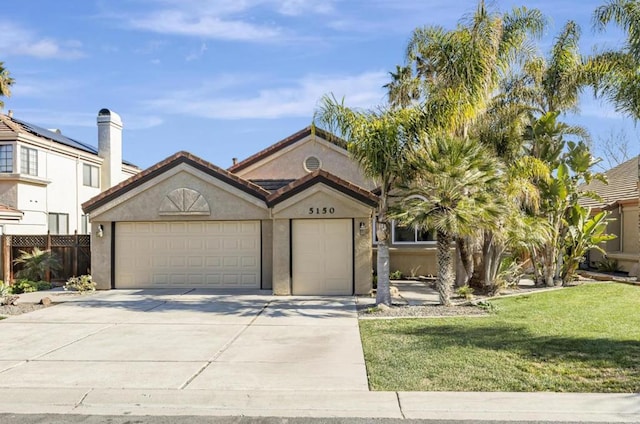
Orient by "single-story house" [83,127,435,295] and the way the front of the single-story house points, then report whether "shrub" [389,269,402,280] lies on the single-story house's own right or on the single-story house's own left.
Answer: on the single-story house's own left

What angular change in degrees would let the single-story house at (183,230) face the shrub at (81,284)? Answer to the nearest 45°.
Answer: approximately 90° to its right

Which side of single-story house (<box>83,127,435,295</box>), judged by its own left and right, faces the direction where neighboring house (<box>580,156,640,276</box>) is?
left

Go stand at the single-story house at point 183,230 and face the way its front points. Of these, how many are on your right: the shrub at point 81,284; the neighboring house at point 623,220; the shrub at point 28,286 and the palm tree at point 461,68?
2

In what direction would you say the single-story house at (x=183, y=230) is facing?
toward the camera

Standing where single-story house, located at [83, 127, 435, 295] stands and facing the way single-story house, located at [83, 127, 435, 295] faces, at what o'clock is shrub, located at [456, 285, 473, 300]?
The shrub is roughly at 10 o'clock from the single-story house.

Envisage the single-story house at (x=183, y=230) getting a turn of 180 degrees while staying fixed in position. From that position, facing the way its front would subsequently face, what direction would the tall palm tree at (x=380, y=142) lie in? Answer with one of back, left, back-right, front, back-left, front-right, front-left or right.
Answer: back-right

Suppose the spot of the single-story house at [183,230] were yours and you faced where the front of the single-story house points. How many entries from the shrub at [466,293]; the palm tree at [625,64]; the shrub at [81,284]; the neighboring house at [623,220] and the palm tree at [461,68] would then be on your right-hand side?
1

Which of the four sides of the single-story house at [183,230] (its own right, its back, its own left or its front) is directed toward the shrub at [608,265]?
left

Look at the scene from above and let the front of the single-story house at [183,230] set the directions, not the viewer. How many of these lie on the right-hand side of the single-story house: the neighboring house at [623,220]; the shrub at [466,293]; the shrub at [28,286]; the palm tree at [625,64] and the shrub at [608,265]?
1

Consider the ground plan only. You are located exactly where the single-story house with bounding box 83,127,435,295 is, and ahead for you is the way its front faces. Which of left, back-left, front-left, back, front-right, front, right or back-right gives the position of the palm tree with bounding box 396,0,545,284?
front-left

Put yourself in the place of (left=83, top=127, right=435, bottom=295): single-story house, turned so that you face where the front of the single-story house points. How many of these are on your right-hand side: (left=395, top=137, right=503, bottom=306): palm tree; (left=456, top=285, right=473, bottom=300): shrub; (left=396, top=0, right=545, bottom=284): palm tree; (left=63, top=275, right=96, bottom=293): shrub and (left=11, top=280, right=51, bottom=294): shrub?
2

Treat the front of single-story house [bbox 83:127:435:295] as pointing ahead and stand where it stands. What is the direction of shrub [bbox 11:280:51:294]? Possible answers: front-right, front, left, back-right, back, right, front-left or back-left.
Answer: right

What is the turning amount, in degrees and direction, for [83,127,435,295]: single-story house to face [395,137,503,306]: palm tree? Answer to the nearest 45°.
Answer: approximately 45° to its left

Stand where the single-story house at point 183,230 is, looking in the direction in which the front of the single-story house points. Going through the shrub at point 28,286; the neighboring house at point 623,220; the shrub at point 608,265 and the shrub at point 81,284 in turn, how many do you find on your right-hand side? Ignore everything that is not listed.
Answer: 2
